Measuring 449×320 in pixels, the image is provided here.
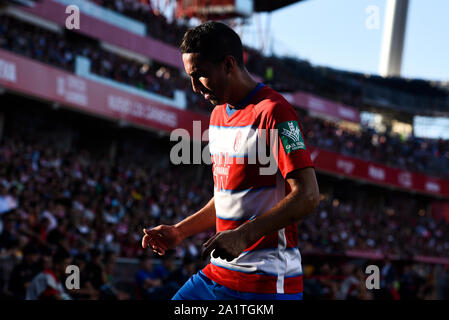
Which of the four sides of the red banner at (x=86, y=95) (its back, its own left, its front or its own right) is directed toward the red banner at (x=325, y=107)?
left

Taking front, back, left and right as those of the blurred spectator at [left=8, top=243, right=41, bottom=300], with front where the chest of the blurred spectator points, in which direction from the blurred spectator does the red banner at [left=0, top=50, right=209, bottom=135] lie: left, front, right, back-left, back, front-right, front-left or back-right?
back-left

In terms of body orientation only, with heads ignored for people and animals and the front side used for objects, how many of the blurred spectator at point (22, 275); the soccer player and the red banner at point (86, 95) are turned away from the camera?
0

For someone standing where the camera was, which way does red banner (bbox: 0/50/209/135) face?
facing the viewer and to the right of the viewer

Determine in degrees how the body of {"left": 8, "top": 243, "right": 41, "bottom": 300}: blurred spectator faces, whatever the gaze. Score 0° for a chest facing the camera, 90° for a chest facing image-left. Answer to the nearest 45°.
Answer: approximately 315°

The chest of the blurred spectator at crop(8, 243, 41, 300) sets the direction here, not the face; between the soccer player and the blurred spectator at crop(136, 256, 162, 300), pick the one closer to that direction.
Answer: the soccer player

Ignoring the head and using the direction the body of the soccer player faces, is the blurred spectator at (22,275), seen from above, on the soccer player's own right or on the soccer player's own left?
on the soccer player's own right

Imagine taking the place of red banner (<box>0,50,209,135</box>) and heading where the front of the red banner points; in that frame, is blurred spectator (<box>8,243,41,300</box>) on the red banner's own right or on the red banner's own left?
on the red banner's own right

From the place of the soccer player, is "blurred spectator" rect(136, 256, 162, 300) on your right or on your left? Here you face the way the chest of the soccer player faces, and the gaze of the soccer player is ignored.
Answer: on your right

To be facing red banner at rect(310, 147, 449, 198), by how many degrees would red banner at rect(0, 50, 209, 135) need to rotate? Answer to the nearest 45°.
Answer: approximately 90° to its left

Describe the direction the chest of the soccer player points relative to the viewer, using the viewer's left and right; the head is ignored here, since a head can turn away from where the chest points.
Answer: facing the viewer and to the left of the viewer

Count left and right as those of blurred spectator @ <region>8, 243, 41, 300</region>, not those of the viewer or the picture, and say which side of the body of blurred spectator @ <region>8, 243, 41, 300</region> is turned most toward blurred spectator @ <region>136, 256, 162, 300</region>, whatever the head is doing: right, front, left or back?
left

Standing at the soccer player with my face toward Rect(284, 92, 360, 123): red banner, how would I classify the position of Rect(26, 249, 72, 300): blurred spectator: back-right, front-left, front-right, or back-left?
front-left

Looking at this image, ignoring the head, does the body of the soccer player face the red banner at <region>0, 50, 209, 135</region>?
no

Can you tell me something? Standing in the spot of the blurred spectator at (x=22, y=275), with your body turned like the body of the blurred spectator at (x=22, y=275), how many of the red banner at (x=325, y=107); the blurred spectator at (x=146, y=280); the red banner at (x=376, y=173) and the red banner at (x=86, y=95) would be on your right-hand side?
0

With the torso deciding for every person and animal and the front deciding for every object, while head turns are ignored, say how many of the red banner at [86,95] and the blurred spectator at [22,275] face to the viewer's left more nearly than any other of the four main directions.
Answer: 0
